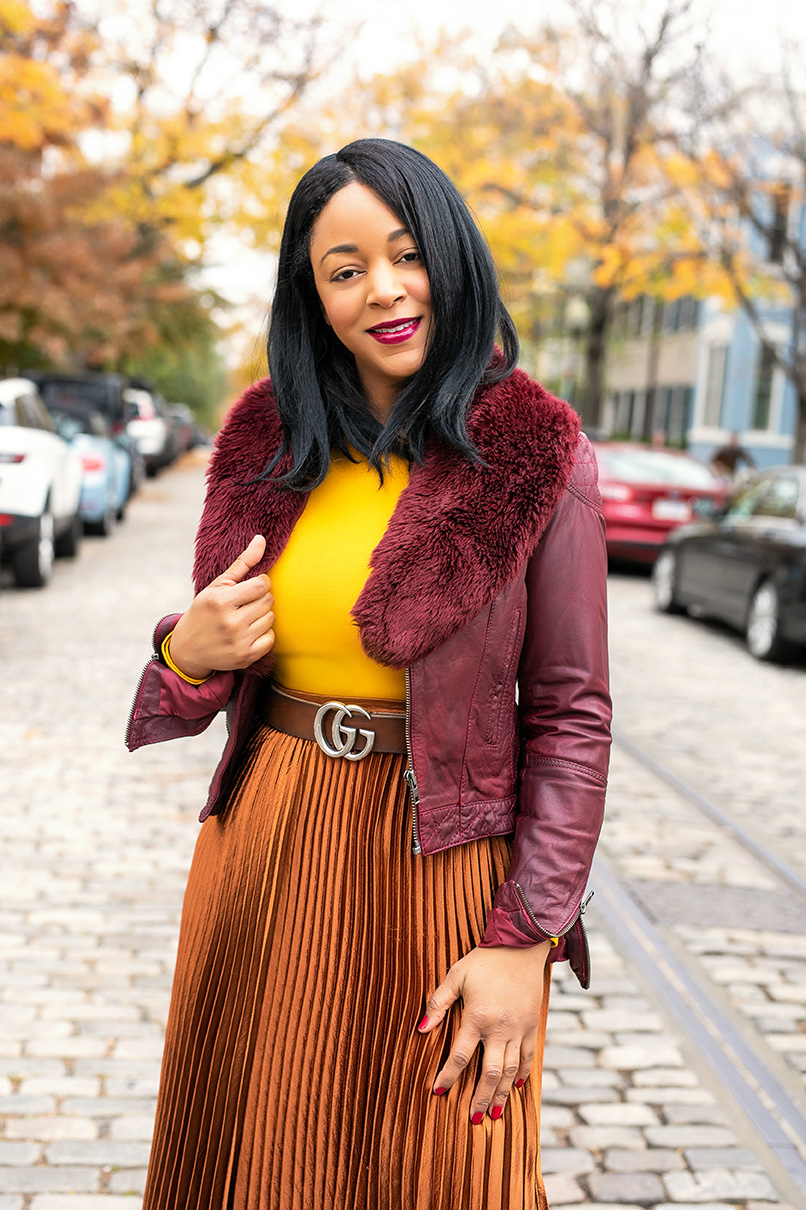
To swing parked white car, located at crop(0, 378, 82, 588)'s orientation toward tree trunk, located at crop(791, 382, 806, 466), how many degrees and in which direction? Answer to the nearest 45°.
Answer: approximately 45° to its right

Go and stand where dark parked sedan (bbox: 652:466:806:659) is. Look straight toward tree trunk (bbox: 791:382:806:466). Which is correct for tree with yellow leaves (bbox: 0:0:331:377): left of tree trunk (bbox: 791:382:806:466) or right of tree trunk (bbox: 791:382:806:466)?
left

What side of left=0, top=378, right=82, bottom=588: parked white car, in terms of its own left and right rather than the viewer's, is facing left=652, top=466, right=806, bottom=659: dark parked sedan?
right

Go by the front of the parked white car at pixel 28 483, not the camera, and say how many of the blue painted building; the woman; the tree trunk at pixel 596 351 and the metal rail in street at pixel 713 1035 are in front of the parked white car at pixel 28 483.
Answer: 2

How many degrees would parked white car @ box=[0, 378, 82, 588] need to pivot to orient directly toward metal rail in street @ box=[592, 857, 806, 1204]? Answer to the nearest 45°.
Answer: approximately 135° to its right

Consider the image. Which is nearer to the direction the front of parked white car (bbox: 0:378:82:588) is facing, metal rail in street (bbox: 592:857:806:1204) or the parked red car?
the parked red car

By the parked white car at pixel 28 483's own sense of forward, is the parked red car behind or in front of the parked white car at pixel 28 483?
in front

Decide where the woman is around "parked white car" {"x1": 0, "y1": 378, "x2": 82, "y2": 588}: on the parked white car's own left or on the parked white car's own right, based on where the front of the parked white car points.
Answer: on the parked white car's own right

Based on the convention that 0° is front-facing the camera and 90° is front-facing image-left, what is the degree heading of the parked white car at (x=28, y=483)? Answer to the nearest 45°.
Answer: approximately 225°

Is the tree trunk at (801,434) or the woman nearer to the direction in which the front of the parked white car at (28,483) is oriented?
the tree trunk
